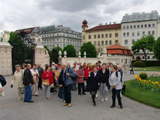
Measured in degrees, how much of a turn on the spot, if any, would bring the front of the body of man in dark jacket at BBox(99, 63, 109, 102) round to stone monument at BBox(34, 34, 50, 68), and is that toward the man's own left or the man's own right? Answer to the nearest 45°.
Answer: approximately 135° to the man's own right

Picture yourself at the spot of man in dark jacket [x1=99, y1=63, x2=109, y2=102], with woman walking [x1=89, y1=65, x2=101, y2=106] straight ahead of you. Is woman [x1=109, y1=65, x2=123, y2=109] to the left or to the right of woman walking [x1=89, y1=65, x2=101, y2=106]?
left

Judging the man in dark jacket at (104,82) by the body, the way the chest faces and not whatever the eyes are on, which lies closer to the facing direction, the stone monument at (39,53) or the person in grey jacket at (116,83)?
the person in grey jacket

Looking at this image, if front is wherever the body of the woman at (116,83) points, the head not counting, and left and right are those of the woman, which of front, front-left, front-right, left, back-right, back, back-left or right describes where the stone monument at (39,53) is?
right

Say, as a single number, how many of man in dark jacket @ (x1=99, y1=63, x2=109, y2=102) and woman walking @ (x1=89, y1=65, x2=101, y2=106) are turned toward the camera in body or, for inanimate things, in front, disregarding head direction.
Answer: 2

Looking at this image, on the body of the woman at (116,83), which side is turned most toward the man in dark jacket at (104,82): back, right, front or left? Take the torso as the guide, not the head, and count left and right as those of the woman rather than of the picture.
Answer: right

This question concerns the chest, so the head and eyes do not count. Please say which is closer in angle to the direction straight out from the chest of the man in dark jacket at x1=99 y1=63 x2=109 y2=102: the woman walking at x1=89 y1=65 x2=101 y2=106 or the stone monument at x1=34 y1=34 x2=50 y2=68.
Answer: the woman walking

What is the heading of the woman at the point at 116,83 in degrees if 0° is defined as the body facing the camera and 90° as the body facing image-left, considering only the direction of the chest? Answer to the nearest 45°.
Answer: approximately 45°

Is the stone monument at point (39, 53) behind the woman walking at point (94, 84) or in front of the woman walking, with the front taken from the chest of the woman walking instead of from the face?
behind

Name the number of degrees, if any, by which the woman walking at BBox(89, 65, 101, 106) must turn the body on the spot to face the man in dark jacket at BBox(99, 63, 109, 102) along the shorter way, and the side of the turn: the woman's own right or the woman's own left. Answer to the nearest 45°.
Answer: approximately 135° to the woman's own left
